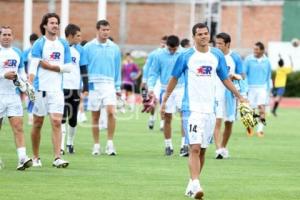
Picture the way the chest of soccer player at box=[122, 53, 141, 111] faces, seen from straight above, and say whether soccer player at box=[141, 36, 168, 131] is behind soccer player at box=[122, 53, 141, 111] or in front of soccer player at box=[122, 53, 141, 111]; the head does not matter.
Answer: in front

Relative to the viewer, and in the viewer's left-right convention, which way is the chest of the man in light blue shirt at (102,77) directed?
facing the viewer

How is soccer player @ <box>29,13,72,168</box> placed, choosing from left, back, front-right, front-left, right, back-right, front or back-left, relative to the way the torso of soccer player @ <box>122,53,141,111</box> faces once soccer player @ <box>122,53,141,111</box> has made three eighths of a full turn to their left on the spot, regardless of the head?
back-right

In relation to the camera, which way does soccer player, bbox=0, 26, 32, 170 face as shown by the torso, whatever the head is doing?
toward the camera

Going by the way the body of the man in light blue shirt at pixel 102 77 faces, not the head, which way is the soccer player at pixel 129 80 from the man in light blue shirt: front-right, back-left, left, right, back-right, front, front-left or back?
back

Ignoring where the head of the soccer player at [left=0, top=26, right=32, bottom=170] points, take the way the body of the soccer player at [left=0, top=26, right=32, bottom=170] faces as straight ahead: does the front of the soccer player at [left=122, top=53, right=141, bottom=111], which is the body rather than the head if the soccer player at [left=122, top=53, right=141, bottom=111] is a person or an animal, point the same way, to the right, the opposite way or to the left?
the same way

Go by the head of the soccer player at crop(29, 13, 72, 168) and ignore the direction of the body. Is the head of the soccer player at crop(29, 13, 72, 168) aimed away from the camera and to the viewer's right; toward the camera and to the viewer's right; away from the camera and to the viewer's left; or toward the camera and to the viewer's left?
toward the camera and to the viewer's right

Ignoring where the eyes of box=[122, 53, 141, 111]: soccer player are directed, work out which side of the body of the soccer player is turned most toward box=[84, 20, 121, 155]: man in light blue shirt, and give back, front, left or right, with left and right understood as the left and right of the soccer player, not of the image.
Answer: front

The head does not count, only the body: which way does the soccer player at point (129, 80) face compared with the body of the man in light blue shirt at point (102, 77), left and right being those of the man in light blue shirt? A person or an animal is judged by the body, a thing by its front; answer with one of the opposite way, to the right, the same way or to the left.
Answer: the same way
